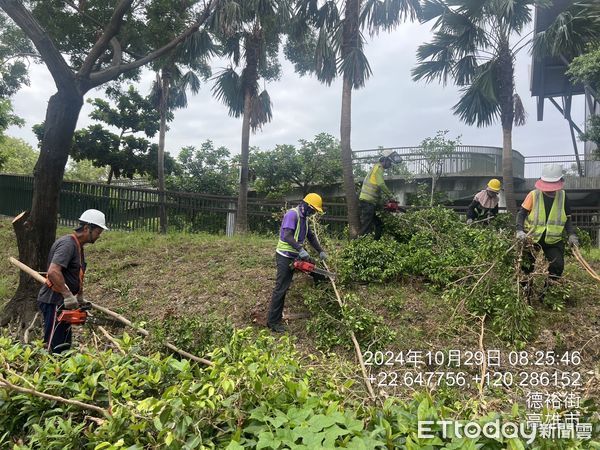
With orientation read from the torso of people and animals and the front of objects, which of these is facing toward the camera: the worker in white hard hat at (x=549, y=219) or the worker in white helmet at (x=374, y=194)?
the worker in white hard hat

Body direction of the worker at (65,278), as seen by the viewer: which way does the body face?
to the viewer's right

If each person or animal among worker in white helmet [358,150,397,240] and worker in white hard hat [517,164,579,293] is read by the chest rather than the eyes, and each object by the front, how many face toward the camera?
1

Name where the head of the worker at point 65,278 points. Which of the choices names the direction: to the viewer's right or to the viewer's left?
to the viewer's right

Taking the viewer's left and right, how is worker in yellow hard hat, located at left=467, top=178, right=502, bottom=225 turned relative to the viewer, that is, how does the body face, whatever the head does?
facing the viewer and to the right of the viewer

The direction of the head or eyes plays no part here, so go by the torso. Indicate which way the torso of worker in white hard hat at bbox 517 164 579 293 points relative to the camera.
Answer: toward the camera

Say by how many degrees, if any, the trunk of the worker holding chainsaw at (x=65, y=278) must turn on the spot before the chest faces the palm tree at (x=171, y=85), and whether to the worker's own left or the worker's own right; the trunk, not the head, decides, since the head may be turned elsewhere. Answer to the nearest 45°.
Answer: approximately 90° to the worker's own left

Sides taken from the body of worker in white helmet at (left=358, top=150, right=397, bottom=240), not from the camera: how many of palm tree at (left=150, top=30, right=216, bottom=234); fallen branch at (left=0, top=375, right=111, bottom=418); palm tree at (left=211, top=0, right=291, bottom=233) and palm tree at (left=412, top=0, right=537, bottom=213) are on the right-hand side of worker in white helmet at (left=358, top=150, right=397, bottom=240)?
1
